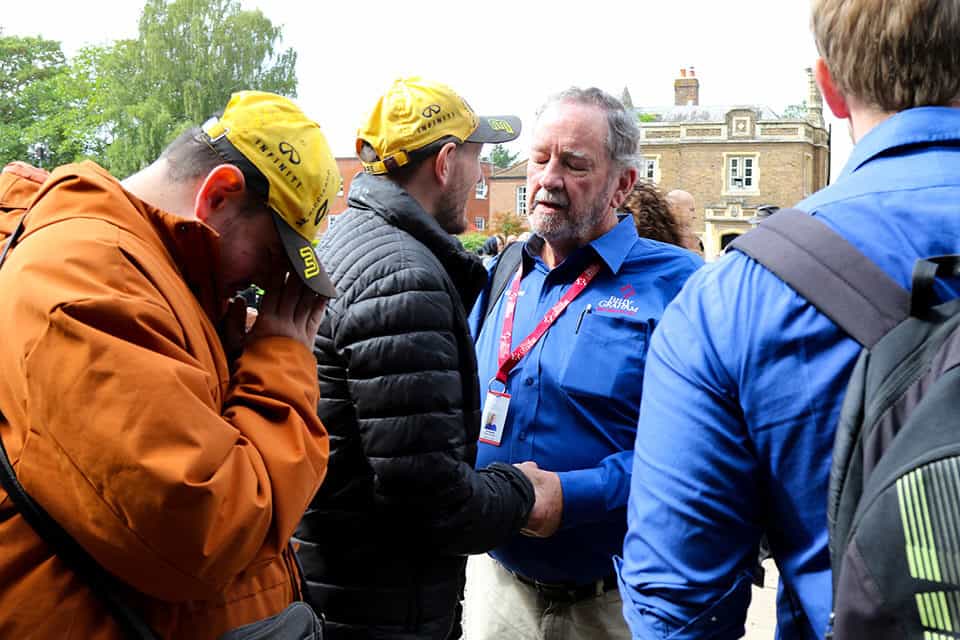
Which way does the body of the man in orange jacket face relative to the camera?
to the viewer's right

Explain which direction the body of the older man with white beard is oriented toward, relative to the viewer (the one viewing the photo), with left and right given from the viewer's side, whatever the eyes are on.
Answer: facing the viewer and to the left of the viewer

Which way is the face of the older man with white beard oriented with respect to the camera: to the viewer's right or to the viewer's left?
to the viewer's left

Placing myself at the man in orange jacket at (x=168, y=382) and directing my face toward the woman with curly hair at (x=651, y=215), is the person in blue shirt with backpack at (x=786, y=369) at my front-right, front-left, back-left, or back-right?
front-right

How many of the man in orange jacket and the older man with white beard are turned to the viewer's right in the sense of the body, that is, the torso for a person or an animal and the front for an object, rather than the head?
1

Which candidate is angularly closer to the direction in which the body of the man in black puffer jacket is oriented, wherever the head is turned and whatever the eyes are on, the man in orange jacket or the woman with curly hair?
the woman with curly hair

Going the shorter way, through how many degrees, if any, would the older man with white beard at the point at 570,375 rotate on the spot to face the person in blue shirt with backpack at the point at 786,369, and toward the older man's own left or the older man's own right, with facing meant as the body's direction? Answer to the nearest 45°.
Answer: approximately 45° to the older man's own left

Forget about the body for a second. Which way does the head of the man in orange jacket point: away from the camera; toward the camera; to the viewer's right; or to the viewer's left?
to the viewer's right

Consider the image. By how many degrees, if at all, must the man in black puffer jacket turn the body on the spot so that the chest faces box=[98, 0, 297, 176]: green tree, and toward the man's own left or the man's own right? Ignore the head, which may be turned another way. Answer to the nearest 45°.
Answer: approximately 45° to the man's own left

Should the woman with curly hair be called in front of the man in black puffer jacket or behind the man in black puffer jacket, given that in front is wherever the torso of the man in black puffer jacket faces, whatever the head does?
in front

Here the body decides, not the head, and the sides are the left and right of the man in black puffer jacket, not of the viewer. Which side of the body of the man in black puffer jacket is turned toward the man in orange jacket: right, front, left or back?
back

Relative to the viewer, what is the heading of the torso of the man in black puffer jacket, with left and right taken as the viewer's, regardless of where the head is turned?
facing away from the viewer and to the right of the viewer

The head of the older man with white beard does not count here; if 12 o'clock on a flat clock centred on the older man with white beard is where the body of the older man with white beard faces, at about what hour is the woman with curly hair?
The woman with curly hair is roughly at 5 o'clock from the older man with white beard.

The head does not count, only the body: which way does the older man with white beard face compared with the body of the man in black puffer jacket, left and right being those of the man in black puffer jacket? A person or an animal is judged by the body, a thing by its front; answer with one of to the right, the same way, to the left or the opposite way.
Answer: the opposite way

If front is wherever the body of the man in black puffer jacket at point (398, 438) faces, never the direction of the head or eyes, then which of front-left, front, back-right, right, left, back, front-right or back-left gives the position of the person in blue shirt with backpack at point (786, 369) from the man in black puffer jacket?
right

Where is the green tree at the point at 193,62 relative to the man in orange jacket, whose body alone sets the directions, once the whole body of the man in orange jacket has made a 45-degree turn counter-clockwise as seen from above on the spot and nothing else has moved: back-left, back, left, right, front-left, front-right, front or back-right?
front-left

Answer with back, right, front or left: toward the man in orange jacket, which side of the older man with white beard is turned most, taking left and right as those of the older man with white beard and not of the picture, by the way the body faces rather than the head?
front

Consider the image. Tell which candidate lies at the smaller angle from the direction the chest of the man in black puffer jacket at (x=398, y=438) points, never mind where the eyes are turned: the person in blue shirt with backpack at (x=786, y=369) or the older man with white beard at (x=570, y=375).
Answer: the older man with white beard

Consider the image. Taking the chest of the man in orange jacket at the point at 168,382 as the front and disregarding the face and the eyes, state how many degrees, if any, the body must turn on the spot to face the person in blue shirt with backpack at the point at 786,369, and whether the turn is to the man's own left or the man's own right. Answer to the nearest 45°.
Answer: approximately 45° to the man's own right
